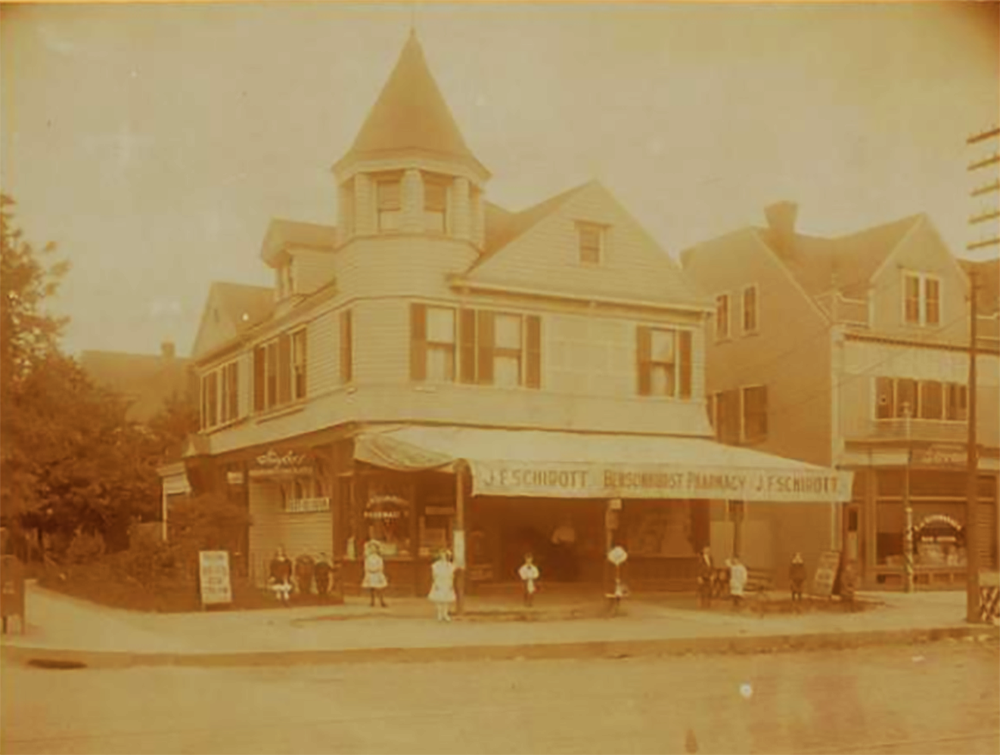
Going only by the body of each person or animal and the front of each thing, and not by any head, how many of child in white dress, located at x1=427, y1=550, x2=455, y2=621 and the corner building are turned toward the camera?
2

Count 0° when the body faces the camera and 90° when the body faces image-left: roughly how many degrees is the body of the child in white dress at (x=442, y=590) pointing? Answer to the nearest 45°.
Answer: approximately 0°

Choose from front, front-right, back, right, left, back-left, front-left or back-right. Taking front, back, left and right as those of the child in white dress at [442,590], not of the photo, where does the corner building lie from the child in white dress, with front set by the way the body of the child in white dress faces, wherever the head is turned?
back
